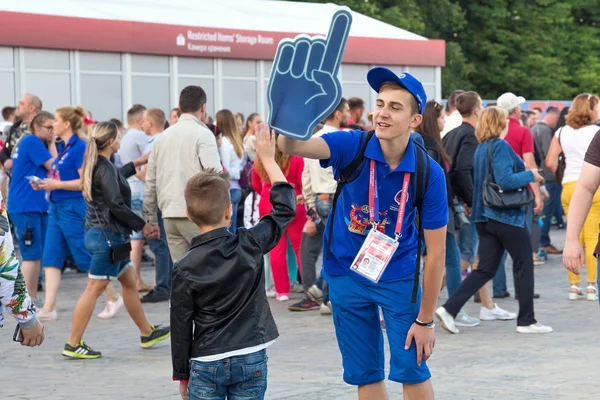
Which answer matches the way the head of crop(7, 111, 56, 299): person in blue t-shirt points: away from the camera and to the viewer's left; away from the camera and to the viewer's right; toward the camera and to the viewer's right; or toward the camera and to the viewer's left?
toward the camera and to the viewer's right

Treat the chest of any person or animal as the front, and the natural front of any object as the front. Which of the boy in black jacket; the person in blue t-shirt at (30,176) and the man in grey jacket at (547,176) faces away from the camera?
the boy in black jacket

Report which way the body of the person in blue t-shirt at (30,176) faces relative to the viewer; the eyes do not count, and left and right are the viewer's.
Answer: facing to the right of the viewer

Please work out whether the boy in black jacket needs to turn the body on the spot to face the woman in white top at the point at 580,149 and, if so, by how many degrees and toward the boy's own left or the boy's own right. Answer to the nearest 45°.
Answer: approximately 45° to the boy's own right

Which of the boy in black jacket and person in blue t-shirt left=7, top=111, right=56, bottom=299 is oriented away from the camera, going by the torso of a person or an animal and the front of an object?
the boy in black jacket

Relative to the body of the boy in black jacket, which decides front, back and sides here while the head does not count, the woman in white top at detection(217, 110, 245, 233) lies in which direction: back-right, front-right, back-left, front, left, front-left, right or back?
front

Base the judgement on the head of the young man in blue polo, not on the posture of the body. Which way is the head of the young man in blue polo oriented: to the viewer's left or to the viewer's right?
to the viewer's left

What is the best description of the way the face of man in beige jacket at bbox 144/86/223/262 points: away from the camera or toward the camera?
away from the camera
